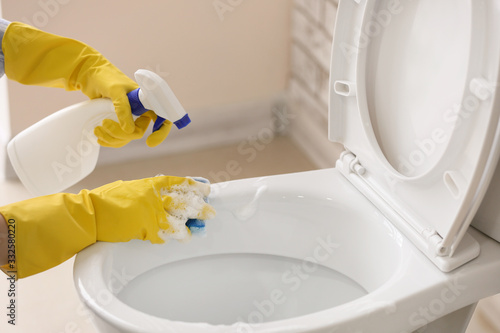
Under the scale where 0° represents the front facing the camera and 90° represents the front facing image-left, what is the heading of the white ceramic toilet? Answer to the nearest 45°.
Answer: approximately 45°
